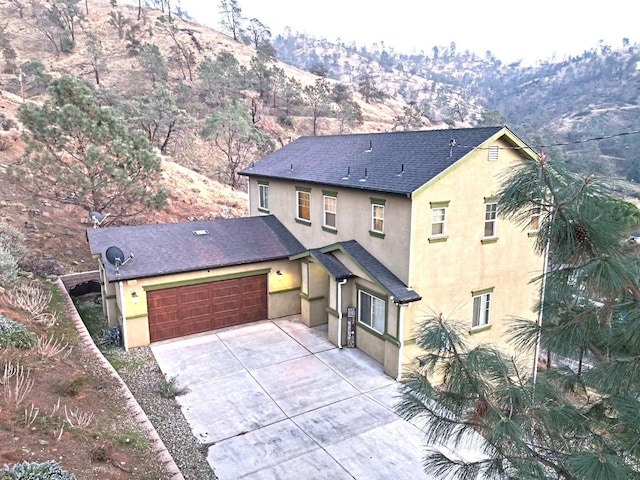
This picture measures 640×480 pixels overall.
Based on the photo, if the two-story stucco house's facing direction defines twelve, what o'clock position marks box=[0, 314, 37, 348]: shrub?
The shrub is roughly at 1 o'clock from the two-story stucco house.

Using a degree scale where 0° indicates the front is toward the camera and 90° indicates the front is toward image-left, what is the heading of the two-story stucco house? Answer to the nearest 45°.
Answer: approximately 45°

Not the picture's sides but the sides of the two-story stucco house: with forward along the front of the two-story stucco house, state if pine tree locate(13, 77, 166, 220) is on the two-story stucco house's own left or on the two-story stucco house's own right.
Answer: on the two-story stucco house's own right

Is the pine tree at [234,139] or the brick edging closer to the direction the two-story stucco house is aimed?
the brick edging

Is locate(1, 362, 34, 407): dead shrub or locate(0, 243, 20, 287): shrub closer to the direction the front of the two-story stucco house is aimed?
the dead shrub

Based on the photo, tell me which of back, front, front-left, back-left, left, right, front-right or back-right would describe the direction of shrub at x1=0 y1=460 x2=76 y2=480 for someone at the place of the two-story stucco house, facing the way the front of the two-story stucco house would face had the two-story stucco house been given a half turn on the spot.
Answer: back

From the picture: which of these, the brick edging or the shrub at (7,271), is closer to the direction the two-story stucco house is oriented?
the brick edging

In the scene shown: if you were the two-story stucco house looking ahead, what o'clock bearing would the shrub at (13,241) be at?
The shrub is roughly at 2 o'clock from the two-story stucco house.

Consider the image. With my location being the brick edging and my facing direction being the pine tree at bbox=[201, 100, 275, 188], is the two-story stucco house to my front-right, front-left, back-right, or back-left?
front-right

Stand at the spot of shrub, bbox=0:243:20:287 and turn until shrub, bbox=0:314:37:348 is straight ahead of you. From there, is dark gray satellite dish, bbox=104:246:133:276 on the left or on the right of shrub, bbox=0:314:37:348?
left

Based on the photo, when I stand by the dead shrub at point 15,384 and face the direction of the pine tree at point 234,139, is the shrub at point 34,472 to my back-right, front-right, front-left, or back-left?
back-right

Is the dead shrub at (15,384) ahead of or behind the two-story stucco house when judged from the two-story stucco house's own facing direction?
ahead
